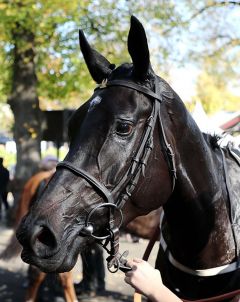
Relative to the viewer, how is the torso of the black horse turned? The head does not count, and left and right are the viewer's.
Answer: facing the viewer and to the left of the viewer

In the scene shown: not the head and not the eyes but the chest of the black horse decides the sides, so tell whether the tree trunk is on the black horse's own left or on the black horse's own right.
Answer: on the black horse's own right
